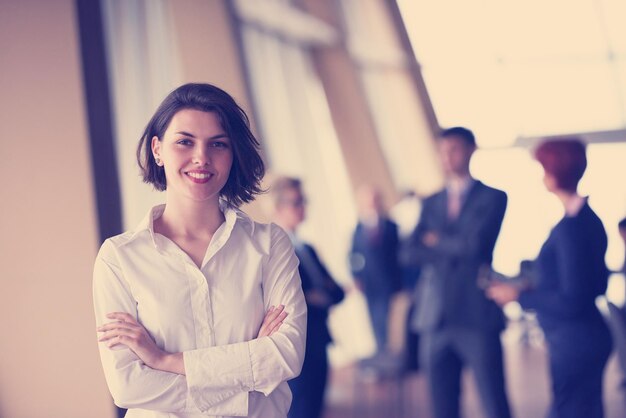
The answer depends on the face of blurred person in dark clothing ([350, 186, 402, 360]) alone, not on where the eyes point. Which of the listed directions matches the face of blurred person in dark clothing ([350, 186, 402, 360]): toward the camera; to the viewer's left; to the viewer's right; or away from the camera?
toward the camera

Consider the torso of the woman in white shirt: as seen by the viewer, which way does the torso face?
toward the camera

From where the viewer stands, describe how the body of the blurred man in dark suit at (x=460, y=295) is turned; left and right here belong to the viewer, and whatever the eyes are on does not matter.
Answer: facing the viewer and to the left of the viewer

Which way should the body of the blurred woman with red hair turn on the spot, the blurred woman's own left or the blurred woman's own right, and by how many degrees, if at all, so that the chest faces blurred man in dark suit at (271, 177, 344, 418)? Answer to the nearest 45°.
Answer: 0° — they already face them

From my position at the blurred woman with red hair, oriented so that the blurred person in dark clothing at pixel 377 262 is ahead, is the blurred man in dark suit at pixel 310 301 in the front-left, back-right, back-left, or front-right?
front-left

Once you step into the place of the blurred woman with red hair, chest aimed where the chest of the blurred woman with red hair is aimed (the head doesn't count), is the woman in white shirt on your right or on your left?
on your left

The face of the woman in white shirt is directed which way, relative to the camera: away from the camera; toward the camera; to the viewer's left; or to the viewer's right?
toward the camera

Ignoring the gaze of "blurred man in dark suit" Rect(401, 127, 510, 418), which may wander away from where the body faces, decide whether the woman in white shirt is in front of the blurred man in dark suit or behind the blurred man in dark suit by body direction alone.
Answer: in front

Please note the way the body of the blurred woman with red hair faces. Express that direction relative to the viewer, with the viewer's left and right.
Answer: facing to the left of the viewer

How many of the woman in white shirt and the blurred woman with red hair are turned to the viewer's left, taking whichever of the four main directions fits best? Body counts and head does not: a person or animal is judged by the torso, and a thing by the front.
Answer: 1
